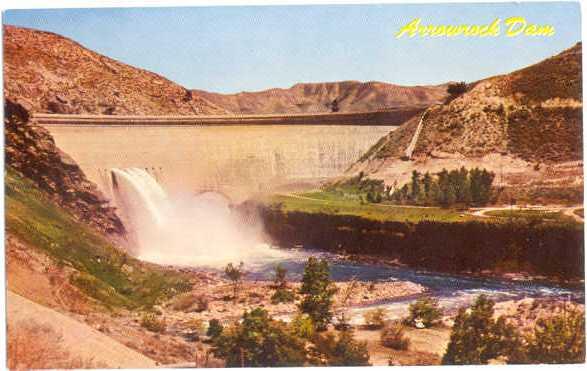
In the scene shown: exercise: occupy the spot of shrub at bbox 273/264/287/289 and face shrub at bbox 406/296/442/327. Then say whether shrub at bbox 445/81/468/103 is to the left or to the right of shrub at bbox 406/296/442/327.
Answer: left

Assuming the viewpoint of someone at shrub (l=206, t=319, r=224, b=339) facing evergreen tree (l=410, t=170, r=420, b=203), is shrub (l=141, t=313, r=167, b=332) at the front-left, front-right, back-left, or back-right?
back-left
